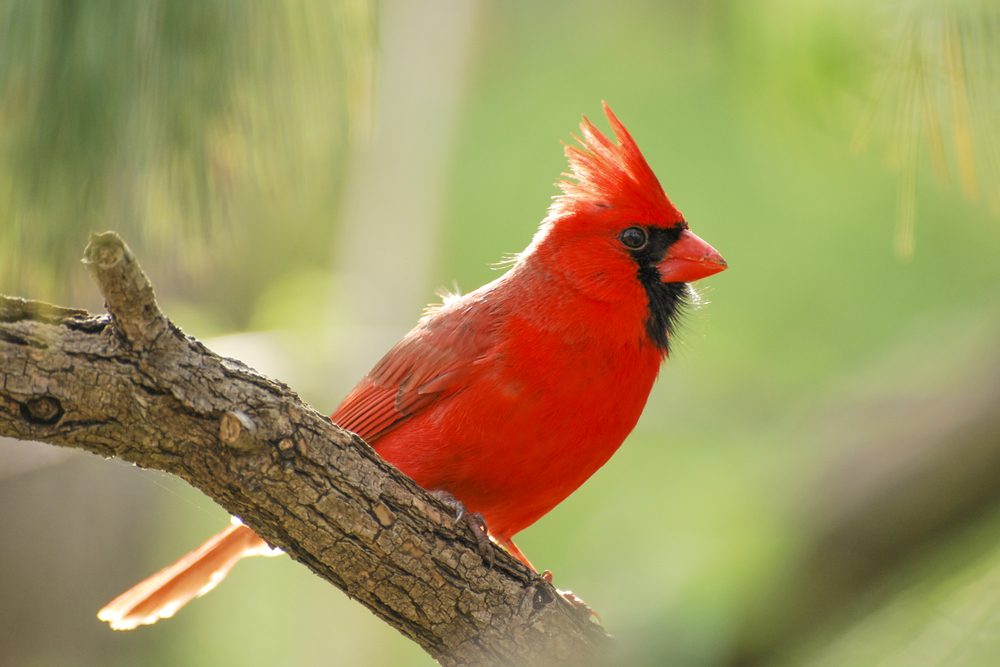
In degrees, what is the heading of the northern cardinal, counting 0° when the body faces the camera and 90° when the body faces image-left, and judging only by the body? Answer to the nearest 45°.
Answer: approximately 270°
